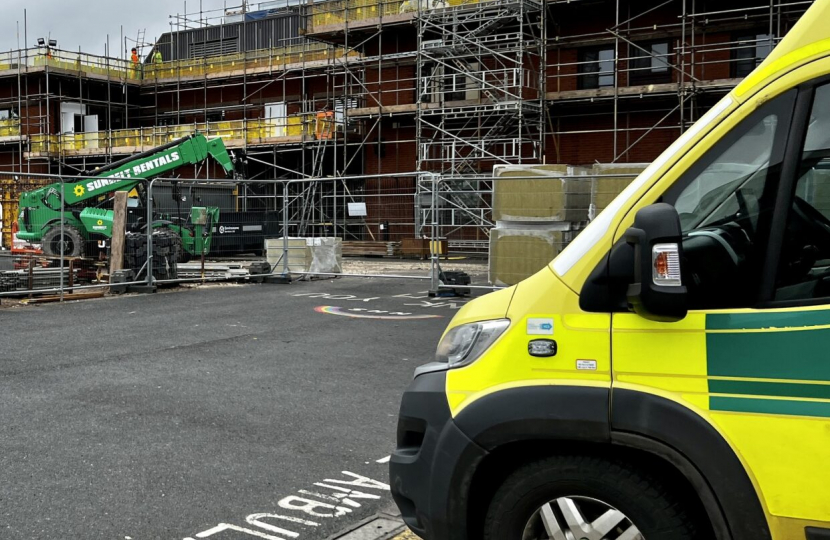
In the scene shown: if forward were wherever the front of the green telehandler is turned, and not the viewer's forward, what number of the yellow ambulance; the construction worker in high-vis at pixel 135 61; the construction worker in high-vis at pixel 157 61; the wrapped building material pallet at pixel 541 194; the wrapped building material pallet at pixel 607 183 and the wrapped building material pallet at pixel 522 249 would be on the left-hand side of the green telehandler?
2

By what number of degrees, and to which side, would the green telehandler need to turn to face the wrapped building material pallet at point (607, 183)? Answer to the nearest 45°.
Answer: approximately 45° to its right

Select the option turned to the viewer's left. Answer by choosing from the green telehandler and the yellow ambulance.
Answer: the yellow ambulance

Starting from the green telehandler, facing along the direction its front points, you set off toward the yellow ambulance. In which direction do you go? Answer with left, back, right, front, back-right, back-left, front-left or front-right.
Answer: right

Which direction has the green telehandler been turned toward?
to the viewer's right

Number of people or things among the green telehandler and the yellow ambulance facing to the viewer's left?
1

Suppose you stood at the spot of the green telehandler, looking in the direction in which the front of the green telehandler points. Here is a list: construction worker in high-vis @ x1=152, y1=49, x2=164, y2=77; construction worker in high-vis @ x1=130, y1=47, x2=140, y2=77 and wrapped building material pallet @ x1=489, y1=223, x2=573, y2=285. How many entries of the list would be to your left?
2

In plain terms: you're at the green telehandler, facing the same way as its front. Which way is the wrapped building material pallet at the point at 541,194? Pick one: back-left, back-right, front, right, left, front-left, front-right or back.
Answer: front-right

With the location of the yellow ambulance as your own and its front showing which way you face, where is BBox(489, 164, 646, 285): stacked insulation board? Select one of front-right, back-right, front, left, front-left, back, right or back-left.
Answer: right

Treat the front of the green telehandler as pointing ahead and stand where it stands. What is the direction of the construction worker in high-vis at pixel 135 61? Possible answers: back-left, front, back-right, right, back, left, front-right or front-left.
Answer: left

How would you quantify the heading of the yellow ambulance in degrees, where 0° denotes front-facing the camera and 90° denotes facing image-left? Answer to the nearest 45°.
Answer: approximately 90°

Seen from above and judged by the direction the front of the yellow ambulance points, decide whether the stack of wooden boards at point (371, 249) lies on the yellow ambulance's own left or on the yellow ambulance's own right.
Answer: on the yellow ambulance's own right
